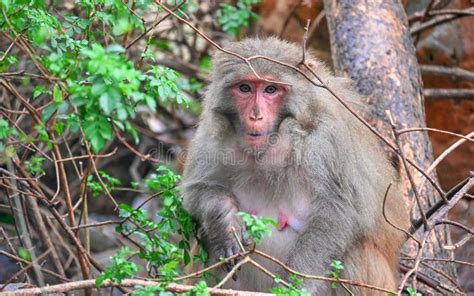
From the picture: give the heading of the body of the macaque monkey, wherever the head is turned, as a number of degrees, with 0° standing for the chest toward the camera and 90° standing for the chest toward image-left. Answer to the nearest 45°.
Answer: approximately 45°

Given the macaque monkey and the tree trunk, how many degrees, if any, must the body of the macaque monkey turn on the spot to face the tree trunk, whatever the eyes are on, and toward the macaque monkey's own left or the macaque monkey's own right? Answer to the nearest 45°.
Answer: approximately 180°

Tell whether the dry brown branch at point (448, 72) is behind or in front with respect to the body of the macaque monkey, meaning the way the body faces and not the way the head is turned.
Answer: behind

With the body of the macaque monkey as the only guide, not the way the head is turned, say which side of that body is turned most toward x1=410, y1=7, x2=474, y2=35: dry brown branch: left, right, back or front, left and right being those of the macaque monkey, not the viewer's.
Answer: back

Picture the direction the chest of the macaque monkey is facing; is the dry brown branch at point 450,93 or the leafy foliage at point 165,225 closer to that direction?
the leafy foliage

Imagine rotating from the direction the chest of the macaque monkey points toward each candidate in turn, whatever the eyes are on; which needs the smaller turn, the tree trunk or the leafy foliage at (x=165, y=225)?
the leafy foliage

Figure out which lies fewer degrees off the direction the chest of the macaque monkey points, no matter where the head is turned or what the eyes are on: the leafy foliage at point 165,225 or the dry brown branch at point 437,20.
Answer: the leafy foliage
